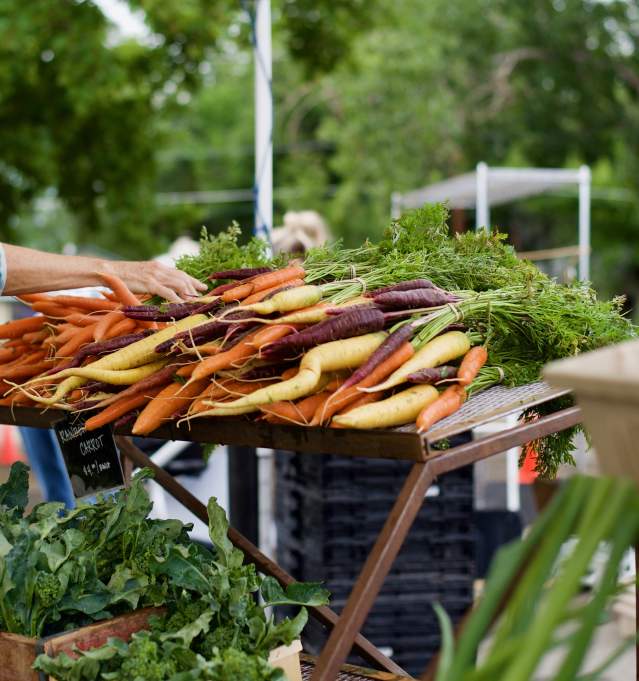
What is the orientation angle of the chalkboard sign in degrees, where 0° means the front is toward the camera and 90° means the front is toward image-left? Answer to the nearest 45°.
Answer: approximately 0°

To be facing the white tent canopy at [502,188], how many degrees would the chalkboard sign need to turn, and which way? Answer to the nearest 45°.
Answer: approximately 135° to its left

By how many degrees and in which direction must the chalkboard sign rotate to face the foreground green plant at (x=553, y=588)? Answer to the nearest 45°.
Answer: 0° — it already faces it
